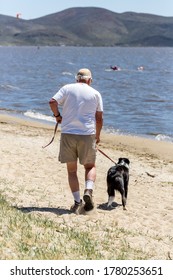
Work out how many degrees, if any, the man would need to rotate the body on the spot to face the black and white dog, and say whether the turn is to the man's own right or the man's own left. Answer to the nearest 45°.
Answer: approximately 45° to the man's own right

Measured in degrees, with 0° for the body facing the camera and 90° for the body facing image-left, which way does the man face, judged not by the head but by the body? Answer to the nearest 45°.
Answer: approximately 180°
